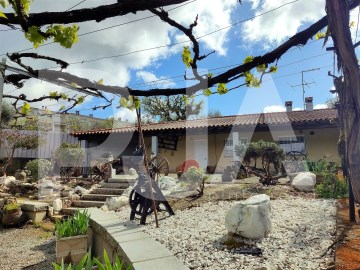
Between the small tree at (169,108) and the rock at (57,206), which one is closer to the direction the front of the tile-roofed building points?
the rock

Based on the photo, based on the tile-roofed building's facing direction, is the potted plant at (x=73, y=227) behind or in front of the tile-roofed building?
in front

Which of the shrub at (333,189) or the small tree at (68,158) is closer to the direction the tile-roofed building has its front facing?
the shrub

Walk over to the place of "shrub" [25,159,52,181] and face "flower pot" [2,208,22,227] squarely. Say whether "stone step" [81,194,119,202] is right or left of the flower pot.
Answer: left

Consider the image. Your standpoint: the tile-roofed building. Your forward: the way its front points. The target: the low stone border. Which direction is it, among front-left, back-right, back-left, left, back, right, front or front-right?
front-left

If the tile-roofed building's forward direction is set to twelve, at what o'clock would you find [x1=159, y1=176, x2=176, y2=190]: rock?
The rock is roughly at 11 o'clock from the tile-roofed building.

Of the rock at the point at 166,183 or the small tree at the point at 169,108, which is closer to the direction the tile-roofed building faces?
the rock

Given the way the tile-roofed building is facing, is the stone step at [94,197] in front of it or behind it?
in front

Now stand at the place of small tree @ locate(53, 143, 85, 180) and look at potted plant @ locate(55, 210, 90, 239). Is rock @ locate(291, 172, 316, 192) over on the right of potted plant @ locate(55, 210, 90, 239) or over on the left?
left

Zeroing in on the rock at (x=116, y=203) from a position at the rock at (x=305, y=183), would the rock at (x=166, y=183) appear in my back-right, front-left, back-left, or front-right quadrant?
front-right

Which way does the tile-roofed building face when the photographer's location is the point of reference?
facing the viewer and to the left of the viewer

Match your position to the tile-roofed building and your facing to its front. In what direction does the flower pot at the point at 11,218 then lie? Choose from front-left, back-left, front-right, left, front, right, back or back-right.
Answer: front

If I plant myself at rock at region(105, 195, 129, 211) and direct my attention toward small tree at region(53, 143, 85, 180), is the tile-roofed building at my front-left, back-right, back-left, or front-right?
front-right
